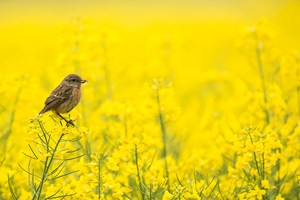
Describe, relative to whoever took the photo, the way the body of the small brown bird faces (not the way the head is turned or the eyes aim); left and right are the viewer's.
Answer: facing to the right of the viewer
